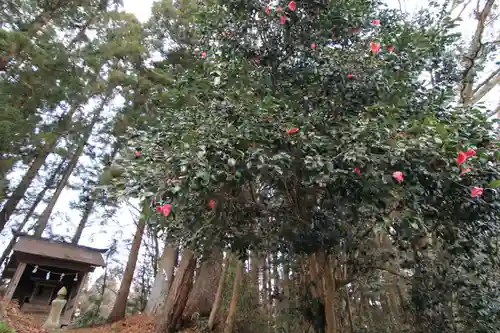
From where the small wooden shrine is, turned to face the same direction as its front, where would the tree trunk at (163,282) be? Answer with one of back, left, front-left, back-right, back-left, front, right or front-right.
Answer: front-left

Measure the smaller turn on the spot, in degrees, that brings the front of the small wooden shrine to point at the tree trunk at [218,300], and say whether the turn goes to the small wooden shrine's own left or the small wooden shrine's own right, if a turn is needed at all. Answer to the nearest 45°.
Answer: approximately 45° to the small wooden shrine's own left

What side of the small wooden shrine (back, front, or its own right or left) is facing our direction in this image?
front

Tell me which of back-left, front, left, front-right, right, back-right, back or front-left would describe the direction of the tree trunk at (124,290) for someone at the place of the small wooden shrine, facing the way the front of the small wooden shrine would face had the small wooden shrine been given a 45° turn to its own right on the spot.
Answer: left

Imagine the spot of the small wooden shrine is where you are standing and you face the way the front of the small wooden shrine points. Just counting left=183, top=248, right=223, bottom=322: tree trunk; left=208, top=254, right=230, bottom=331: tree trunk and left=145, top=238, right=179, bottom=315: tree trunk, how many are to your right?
0

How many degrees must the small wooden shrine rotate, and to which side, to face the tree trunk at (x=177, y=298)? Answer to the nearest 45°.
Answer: approximately 45° to its left

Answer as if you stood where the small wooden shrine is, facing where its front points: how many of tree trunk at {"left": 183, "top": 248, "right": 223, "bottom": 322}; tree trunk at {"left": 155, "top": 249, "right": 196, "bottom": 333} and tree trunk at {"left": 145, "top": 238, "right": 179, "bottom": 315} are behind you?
0

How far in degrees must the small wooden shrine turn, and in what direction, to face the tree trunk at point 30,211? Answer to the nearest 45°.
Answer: approximately 135° to its right
